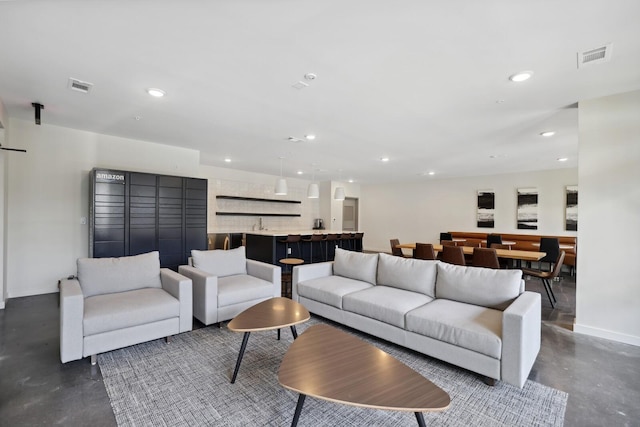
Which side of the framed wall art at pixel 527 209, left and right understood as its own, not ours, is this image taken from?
front

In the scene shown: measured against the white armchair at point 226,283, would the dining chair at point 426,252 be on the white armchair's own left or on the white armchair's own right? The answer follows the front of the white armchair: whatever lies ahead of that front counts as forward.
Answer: on the white armchair's own left

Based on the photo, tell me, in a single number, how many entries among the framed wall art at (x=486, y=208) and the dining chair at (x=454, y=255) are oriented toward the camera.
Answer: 1

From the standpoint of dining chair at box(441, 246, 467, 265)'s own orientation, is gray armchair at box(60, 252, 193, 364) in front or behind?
behind

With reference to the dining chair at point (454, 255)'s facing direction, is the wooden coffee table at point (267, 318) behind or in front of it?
behind

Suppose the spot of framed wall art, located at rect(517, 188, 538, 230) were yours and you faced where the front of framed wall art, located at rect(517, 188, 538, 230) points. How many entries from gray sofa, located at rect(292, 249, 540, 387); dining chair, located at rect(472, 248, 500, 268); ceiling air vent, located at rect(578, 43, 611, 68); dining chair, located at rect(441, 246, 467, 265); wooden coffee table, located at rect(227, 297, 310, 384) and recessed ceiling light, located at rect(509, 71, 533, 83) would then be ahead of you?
6

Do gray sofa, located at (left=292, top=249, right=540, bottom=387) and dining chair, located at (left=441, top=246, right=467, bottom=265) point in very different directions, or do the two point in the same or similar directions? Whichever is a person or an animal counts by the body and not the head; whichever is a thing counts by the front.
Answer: very different directions

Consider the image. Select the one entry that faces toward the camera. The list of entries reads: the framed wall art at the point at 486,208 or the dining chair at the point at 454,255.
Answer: the framed wall art

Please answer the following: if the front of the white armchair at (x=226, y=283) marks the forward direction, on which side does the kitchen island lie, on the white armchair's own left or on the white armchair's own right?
on the white armchair's own left

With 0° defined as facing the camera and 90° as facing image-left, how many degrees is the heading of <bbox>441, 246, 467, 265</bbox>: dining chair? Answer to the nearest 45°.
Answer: approximately 225°

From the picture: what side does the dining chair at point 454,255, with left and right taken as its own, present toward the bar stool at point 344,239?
left

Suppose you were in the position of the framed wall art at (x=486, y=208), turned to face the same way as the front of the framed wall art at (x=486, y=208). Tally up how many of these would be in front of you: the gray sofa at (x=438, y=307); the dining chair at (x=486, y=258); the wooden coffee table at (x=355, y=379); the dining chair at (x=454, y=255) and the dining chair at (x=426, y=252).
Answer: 5

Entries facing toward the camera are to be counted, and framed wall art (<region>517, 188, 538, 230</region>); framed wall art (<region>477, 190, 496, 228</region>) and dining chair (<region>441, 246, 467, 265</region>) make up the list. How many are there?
2

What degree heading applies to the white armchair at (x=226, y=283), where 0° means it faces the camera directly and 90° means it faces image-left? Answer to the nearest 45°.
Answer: approximately 315°

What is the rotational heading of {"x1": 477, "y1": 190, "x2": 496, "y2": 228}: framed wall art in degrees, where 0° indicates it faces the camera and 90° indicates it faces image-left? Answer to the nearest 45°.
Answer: approximately 0°

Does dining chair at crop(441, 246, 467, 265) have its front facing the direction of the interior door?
no

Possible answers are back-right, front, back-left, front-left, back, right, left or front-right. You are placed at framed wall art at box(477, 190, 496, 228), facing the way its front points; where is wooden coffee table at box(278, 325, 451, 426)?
front

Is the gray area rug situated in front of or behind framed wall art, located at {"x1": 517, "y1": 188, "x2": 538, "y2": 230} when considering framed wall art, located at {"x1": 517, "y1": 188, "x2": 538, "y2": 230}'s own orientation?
in front
